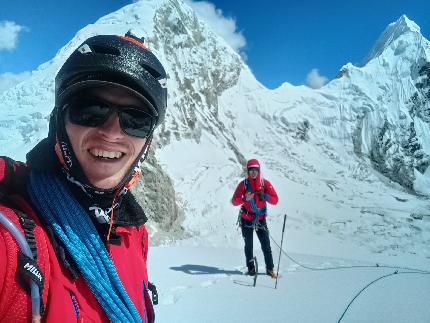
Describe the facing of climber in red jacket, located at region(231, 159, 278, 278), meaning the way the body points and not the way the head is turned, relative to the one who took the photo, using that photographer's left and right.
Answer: facing the viewer

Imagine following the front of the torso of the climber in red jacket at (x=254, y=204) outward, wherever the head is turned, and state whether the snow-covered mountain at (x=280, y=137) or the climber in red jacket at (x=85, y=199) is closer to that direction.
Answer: the climber in red jacket

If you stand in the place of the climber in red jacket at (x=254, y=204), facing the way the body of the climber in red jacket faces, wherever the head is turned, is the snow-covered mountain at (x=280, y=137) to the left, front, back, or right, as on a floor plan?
back

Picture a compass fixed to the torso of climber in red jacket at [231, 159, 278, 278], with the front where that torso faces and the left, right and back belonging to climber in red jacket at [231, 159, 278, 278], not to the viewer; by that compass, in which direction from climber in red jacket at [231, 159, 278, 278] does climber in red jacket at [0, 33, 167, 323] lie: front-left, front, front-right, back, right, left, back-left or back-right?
front

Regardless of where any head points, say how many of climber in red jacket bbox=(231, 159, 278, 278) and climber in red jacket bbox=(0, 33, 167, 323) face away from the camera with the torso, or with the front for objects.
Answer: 0

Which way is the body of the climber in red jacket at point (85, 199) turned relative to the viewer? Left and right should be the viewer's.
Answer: facing the viewer and to the right of the viewer
